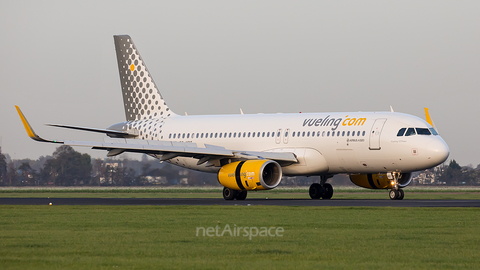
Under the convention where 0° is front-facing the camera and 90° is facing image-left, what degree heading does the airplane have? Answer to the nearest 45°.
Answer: approximately 315°
